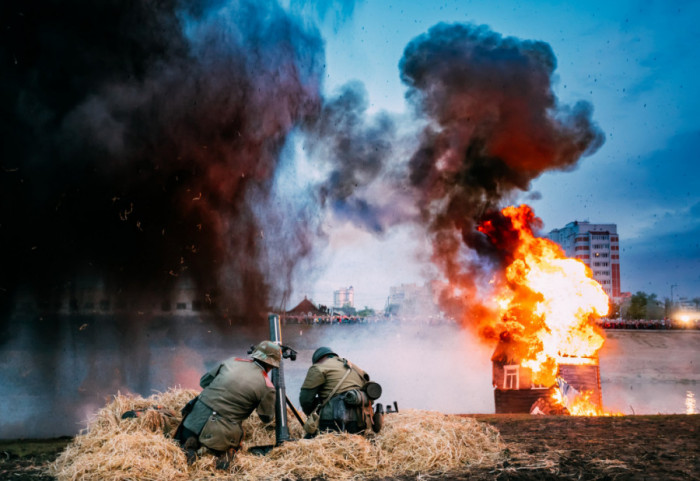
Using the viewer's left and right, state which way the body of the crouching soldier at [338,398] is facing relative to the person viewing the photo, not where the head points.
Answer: facing away from the viewer and to the left of the viewer

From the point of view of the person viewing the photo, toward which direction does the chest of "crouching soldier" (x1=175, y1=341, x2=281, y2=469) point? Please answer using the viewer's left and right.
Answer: facing away from the viewer and to the right of the viewer

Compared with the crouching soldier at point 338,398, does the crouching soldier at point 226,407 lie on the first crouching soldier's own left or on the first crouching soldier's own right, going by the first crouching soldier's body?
on the first crouching soldier's own left
